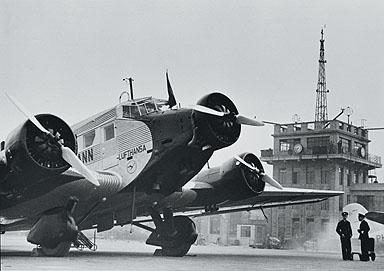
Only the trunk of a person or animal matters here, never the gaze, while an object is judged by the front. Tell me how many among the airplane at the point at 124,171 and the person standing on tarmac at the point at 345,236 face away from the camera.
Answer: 0

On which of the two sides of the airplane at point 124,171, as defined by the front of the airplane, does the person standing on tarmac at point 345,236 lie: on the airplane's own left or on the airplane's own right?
on the airplane's own left

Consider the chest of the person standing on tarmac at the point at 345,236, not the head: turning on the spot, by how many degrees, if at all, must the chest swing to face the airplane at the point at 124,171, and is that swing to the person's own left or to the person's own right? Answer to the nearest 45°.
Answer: approximately 45° to the person's own right
